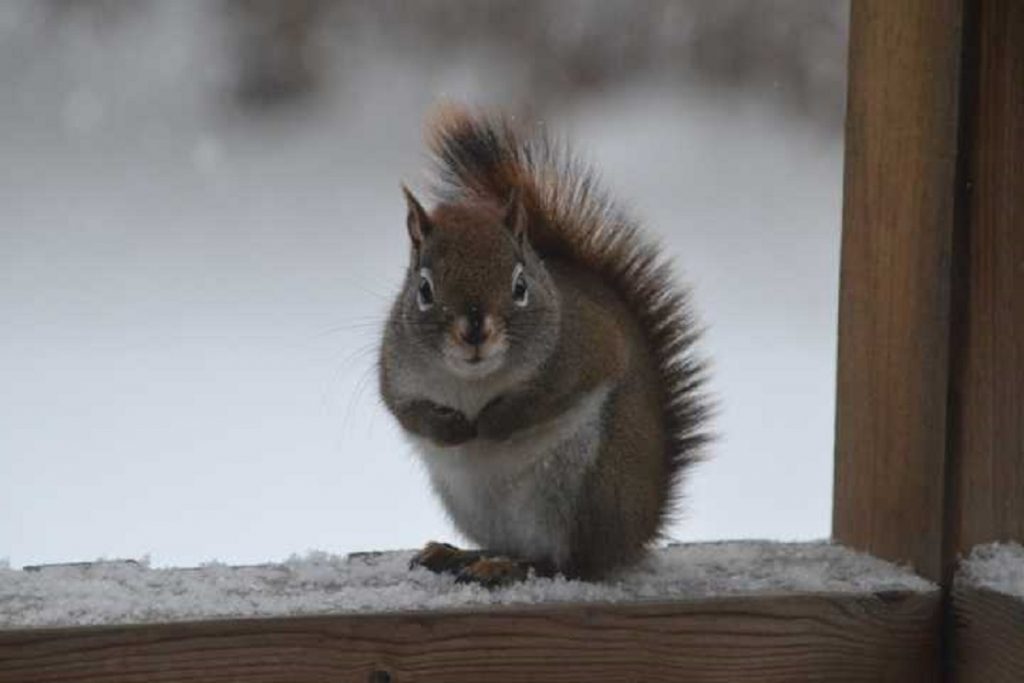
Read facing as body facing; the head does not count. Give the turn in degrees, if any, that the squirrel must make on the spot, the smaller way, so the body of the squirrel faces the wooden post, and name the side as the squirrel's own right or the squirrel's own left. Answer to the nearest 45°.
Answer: approximately 135° to the squirrel's own left

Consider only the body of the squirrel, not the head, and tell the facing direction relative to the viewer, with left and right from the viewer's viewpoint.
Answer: facing the viewer and to the left of the viewer

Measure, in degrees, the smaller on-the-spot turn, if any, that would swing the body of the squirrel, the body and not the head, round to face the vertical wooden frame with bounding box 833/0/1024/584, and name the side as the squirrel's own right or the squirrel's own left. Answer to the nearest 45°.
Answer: approximately 135° to the squirrel's own left

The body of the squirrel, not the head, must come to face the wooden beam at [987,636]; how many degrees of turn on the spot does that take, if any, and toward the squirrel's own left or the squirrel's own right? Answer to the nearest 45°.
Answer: approximately 135° to the squirrel's own left
